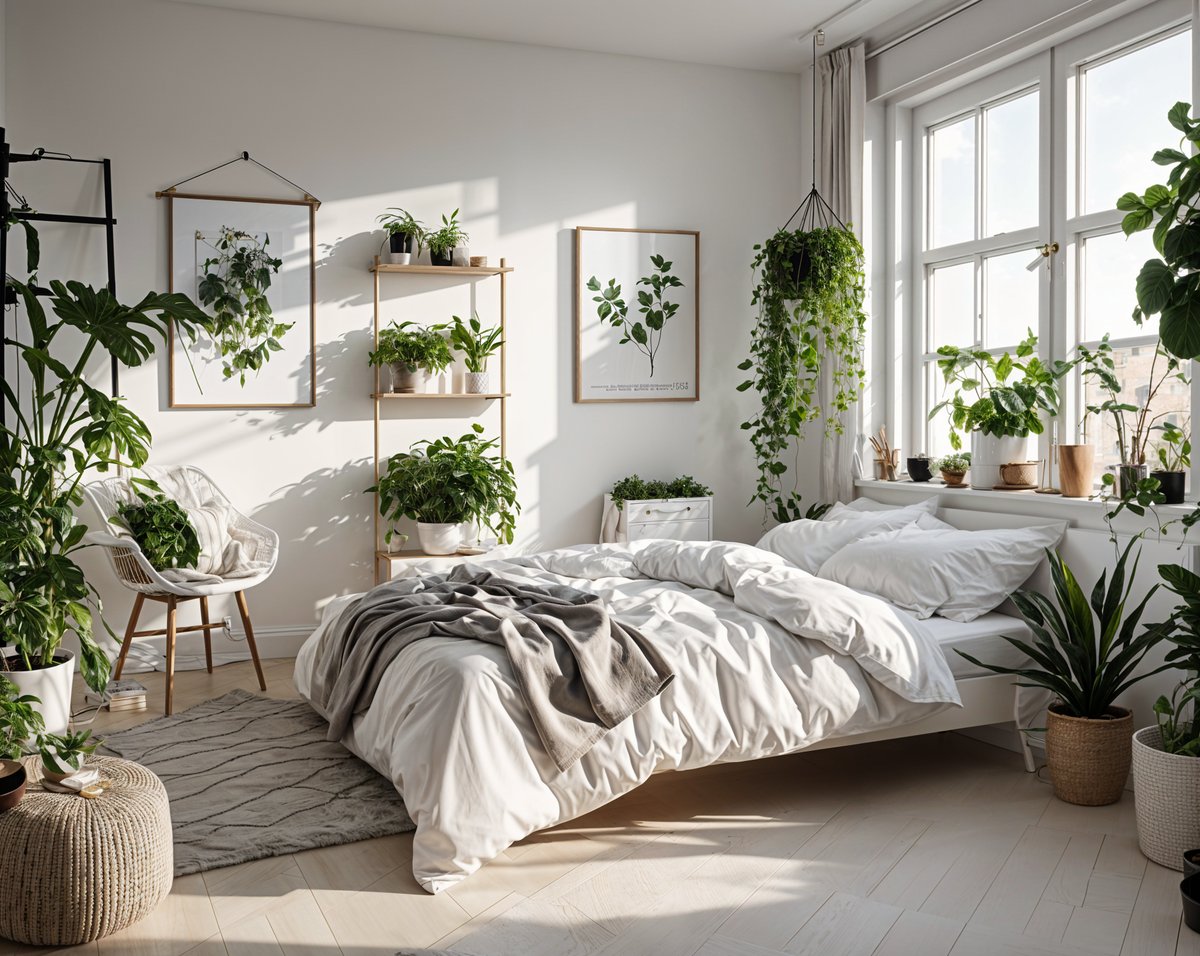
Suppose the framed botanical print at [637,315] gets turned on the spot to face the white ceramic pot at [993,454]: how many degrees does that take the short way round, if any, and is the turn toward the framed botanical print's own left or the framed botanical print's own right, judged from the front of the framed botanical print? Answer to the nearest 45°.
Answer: approximately 45° to the framed botanical print's own left

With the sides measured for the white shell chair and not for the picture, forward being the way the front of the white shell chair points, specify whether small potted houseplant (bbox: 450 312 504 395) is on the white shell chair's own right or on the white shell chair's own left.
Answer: on the white shell chair's own left

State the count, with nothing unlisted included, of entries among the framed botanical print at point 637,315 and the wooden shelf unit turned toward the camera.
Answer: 2

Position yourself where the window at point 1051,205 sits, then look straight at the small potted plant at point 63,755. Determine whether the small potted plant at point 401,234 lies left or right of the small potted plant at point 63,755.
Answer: right

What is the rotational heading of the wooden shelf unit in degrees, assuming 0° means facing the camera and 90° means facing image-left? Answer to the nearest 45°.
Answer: approximately 0°

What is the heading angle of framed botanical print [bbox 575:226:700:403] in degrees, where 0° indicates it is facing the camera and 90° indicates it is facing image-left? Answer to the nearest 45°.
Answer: approximately 0°

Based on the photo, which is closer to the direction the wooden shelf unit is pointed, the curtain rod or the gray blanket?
the gray blanket

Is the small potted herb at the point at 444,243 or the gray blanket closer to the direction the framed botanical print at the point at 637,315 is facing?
the gray blanket

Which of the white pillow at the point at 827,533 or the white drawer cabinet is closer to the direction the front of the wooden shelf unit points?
the white pillow

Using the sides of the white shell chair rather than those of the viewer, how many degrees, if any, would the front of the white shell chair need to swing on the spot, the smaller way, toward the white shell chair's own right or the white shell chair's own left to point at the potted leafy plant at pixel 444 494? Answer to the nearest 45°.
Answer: approximately 45° to the white shell chair's own left

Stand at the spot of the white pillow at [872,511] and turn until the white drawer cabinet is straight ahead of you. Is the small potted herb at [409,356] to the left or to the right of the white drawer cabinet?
left

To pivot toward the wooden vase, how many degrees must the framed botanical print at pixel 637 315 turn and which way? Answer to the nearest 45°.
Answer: approximately 45° to its left

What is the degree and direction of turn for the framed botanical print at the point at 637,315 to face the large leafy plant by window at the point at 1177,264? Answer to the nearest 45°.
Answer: approximately 45° to its left
